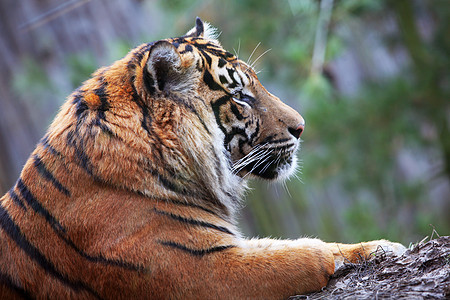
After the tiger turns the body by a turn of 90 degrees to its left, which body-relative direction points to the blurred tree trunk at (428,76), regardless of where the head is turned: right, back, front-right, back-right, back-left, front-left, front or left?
front-right

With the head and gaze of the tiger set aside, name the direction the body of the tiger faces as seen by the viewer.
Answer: to the viewer's right

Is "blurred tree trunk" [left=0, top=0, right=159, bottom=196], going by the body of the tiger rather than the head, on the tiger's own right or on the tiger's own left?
on the tiger's own left
